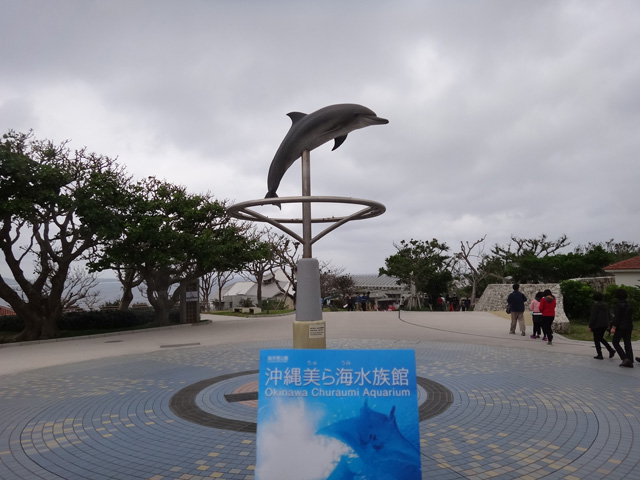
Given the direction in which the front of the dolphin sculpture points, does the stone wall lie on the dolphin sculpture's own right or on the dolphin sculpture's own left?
on the dolphin sculpture's own left

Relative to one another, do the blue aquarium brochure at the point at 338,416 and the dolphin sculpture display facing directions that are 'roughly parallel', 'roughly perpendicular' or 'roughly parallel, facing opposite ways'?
roughly perpendicular

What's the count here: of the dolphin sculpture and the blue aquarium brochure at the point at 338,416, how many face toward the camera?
1

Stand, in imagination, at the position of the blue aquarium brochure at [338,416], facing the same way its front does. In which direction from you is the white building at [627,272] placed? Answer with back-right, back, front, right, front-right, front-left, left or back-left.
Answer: back-left

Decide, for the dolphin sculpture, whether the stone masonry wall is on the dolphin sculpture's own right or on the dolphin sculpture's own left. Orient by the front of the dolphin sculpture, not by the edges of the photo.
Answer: on the dolphin sculpture's own left

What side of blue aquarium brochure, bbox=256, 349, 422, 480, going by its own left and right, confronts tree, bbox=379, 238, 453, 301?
back

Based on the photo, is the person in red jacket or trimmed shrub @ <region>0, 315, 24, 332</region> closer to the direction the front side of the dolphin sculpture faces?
the person in red jacket

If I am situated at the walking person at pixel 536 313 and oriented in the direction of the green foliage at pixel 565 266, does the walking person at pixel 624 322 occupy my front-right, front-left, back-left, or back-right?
back-right

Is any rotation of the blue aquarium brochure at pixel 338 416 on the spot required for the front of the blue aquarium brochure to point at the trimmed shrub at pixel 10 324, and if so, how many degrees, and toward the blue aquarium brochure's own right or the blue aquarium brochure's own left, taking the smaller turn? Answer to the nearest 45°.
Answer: approximately 135° to the blue aquarium brochure's own right

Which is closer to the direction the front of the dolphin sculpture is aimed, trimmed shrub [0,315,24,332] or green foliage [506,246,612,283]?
the green foliage

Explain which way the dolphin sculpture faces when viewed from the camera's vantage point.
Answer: facing to the right of the viewer
